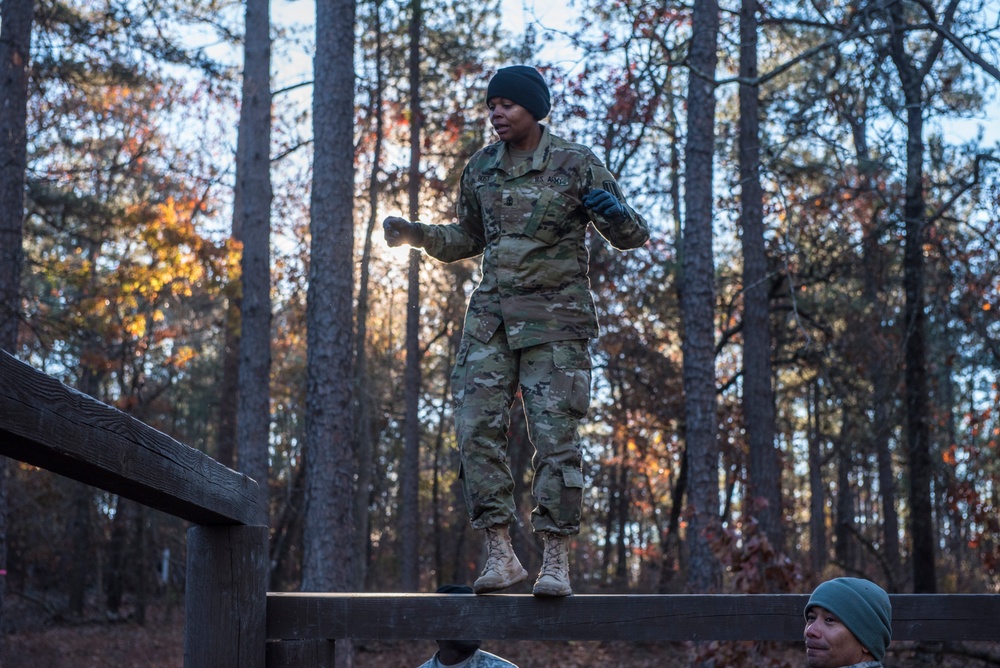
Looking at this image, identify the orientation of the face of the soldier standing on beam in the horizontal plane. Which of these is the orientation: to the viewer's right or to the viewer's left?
to the viewer's left
